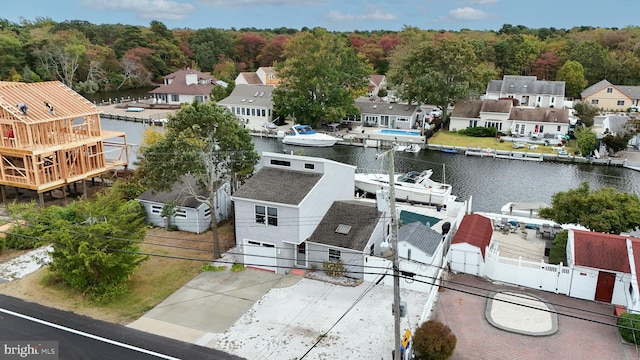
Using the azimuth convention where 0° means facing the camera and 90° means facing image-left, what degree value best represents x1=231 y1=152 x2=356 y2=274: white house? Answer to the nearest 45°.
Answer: approximately 45°

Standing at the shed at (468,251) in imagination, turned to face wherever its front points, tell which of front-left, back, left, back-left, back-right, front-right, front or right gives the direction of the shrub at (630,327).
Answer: left

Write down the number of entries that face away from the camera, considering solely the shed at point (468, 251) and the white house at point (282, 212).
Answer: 0

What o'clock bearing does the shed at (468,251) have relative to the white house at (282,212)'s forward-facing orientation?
The shed is roughly at 8 o'clock from the white house.

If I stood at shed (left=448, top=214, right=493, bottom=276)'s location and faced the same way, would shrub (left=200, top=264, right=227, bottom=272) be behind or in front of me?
in front

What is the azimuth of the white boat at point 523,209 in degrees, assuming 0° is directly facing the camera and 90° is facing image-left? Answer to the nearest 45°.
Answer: approximately 90°

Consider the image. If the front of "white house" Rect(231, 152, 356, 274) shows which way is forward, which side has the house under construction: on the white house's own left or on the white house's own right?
on the white house's own right

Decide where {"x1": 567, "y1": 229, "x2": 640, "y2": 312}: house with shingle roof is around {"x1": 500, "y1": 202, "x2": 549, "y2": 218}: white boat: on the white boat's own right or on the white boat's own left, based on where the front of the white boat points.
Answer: on the white boat's own left

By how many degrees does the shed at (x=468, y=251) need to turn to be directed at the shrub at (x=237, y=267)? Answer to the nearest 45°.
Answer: approximately 45° to its right

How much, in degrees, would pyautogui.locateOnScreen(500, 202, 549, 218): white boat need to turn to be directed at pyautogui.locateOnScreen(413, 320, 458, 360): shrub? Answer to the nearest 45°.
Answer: approximately 90° to its left

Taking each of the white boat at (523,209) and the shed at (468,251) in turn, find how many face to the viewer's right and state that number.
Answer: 0

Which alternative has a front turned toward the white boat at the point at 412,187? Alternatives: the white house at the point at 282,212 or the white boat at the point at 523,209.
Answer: the white boat at the point at 523,209

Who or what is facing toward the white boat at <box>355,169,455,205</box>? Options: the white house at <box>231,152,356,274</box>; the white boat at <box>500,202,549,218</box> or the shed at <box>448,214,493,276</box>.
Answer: the white boat at <box>500,202,549,218</box>
